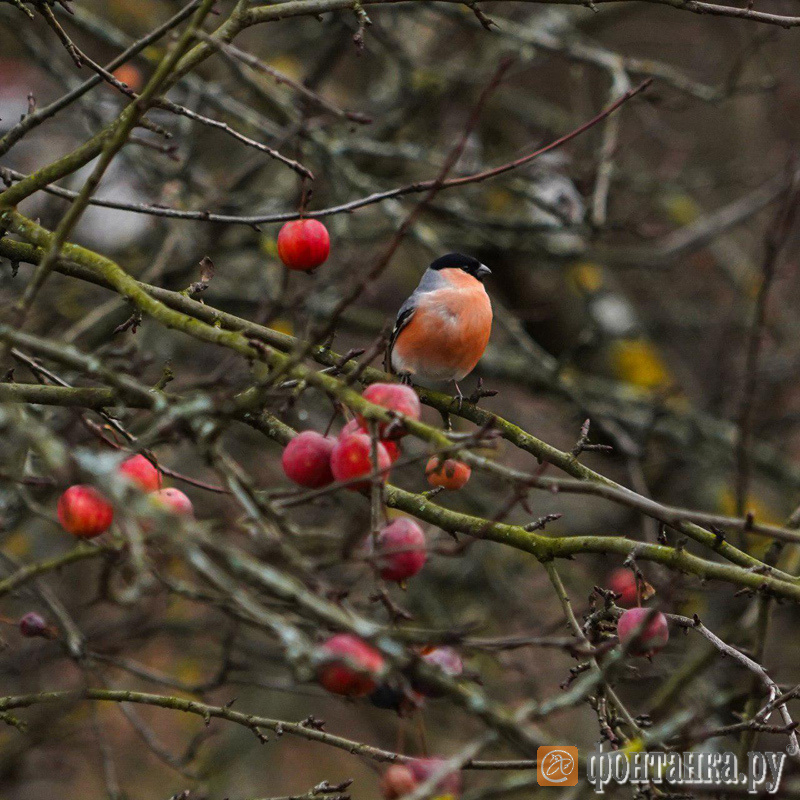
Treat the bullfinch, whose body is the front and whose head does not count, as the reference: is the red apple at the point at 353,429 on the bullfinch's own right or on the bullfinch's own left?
on the bullfinch's own right

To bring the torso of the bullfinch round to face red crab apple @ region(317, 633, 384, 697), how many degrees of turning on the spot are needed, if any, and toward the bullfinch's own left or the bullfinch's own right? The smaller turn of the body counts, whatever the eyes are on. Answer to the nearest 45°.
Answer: approximately 45° to the bullfinch's own right

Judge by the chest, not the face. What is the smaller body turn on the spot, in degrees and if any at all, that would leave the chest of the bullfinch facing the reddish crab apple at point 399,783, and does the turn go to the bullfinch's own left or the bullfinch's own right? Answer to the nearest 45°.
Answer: approximately 45° to the bullfinch's own right

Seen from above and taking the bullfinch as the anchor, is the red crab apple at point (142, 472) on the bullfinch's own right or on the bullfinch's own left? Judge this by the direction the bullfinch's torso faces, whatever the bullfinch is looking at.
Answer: on the bullfinch's own right

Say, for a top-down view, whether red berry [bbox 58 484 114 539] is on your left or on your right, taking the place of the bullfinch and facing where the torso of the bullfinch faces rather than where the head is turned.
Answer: on your right

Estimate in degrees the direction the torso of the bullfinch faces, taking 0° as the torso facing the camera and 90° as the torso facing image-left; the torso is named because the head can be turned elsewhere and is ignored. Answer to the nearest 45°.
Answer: approximately 315°

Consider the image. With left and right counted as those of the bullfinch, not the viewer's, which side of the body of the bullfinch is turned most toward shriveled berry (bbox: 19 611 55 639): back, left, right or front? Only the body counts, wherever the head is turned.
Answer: right

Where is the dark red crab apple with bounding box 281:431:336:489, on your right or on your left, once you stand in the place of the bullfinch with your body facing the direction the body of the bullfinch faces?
on your right
